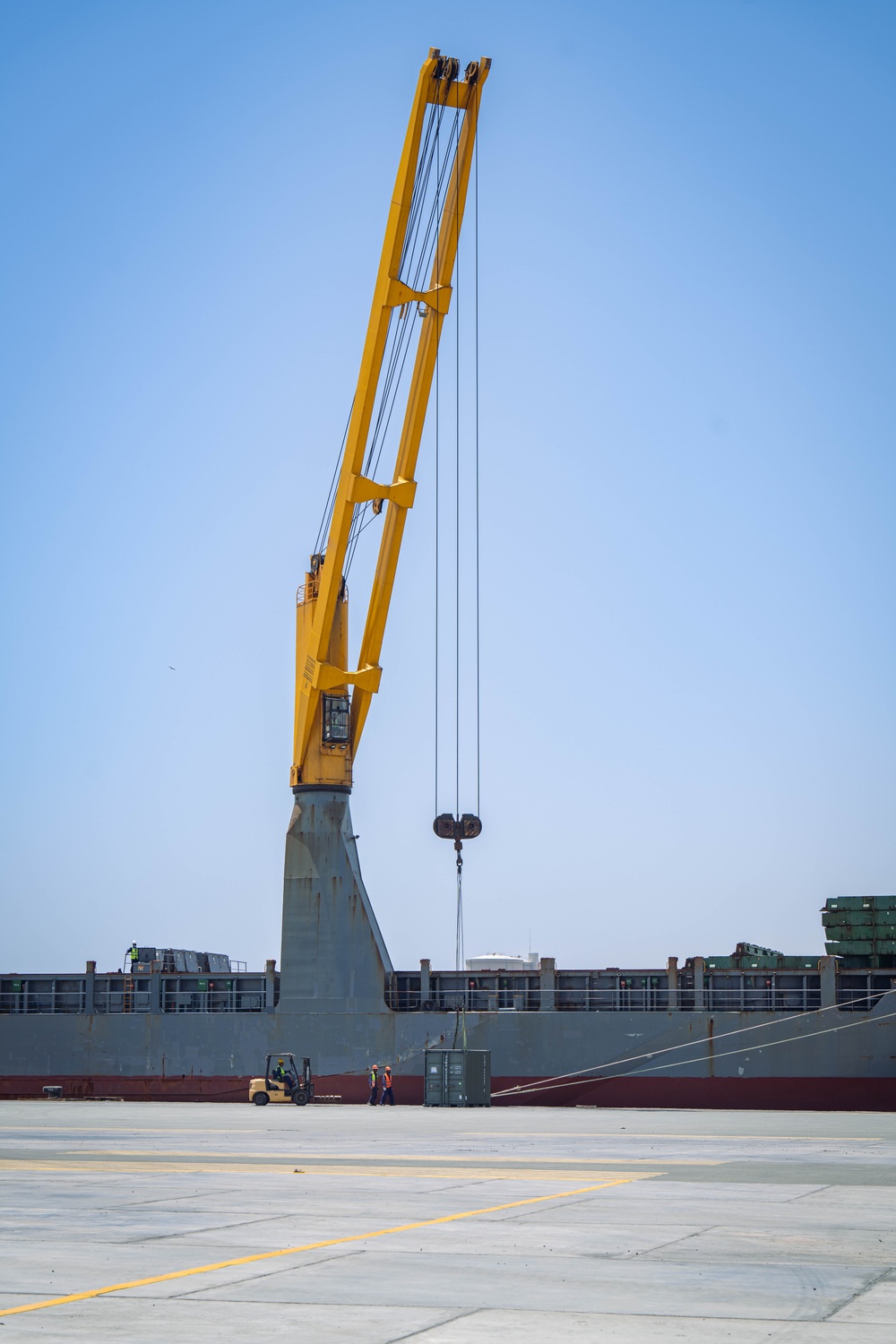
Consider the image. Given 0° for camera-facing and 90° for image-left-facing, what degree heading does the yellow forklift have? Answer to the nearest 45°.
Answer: approximately 270°

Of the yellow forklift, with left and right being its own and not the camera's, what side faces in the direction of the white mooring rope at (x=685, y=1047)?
front

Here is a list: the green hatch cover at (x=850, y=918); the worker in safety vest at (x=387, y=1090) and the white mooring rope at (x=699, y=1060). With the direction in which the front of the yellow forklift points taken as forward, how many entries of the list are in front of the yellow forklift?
3

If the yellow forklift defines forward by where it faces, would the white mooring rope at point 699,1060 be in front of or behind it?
in front

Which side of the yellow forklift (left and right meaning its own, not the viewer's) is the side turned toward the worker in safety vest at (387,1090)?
front

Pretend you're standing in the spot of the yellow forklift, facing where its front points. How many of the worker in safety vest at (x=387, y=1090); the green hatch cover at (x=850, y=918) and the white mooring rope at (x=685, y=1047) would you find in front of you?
3
